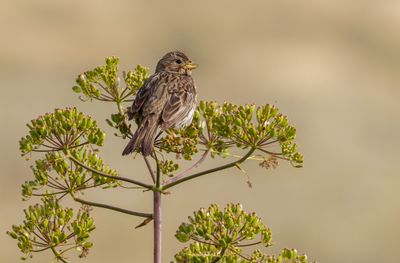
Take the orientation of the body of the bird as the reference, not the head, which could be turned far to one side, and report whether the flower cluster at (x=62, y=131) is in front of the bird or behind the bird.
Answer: behind

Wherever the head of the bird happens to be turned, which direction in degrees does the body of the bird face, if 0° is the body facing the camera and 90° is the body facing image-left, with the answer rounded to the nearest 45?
approximately 225°
